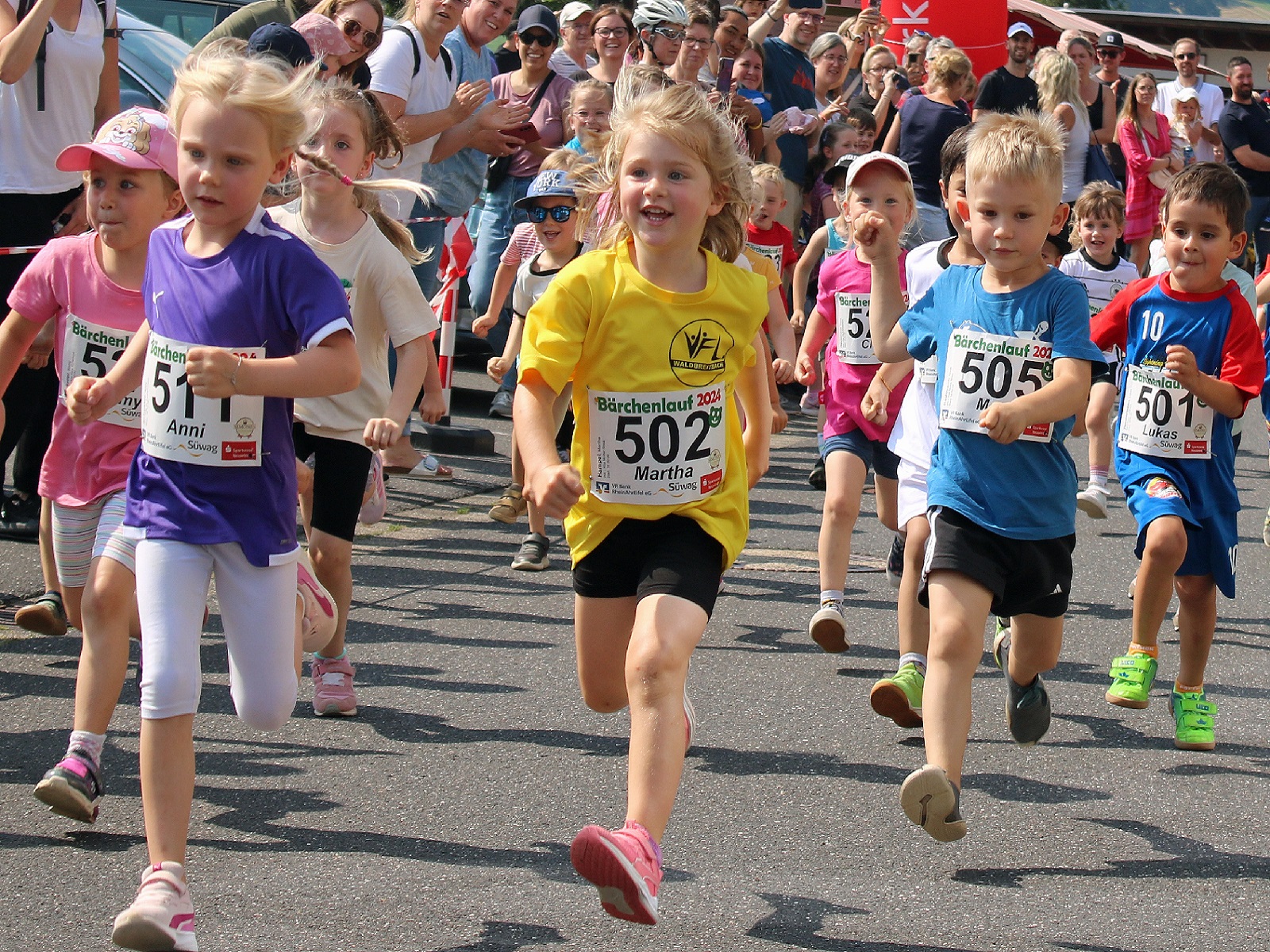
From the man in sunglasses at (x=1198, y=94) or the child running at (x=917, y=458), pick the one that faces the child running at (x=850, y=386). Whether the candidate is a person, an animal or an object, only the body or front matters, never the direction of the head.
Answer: the man in sunglasses

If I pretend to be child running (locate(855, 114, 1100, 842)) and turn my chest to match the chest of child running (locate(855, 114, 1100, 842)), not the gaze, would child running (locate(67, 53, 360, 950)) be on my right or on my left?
on my right

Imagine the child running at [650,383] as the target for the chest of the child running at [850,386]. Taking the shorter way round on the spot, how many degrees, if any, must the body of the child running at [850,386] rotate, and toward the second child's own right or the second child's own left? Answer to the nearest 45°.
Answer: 0° — they already face them

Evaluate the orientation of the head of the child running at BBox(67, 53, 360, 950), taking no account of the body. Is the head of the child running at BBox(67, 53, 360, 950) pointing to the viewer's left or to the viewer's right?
to the viewer's left
